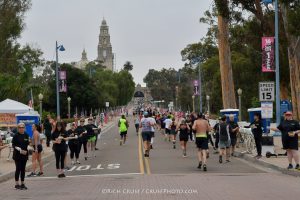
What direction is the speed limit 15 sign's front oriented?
toward the camera

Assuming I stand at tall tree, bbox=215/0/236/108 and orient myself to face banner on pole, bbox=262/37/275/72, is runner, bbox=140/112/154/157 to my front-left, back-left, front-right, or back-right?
front-right

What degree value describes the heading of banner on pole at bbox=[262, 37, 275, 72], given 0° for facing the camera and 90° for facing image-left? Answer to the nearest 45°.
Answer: approximately 0°

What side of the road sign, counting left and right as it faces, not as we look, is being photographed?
front

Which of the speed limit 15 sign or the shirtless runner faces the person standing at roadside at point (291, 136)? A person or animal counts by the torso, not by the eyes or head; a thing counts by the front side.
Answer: the speed limit 15 sign

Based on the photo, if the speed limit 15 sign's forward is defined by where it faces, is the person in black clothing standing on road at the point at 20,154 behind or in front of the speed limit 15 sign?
in front
